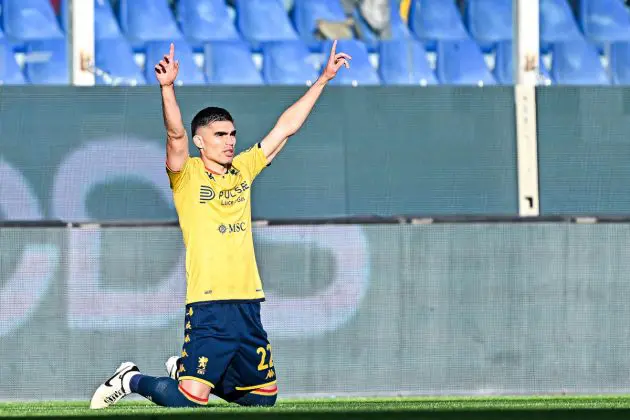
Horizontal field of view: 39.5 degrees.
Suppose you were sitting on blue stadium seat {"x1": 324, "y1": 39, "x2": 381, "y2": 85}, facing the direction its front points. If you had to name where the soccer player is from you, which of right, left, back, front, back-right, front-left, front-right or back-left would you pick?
front

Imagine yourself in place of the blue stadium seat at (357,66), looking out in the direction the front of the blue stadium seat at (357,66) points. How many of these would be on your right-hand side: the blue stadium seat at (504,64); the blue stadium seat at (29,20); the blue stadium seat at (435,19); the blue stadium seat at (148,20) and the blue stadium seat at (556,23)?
2

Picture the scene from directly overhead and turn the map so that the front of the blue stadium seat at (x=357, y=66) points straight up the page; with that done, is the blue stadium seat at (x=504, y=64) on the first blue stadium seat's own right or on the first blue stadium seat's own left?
on the first blue stadium seat's own left

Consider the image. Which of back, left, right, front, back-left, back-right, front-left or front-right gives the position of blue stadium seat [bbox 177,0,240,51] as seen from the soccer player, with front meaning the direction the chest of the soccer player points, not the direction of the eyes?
back-left

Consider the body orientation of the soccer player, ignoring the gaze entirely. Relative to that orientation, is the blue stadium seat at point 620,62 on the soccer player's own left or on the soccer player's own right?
on the soccer player's own left

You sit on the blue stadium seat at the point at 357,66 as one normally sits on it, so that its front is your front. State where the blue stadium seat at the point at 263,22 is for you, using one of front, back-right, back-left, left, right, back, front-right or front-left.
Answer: right

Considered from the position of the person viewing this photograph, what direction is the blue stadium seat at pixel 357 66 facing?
facing the viewer

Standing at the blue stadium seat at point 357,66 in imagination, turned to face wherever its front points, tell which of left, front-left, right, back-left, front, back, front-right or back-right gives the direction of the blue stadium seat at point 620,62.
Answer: left

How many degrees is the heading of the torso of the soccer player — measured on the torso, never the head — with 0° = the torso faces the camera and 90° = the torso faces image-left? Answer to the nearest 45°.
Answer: approximately 315°

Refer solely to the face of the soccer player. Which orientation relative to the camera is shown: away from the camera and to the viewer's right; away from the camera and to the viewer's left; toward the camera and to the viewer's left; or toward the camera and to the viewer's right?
toward the camera and to the viewer's right

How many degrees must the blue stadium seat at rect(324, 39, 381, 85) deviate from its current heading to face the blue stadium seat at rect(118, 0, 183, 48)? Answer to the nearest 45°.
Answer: approximately 90° to its right

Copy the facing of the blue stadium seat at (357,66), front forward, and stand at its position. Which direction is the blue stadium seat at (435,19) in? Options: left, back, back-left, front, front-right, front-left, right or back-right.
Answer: back-left

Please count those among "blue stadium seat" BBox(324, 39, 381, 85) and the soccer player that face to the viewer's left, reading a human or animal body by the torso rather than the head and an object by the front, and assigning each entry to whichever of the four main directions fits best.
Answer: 0

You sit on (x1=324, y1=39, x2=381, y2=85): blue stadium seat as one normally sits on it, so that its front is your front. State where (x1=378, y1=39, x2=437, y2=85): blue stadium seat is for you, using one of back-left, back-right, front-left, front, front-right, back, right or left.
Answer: left
